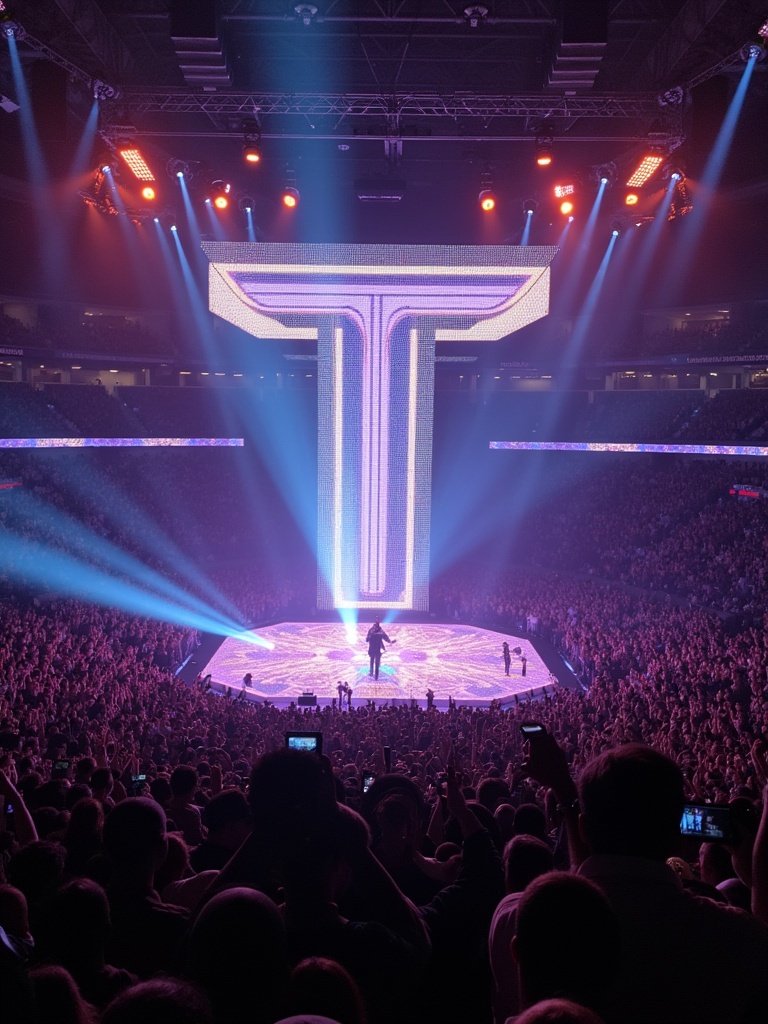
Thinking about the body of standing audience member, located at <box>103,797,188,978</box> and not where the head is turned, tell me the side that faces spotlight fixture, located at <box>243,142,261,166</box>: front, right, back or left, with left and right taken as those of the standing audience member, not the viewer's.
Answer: front

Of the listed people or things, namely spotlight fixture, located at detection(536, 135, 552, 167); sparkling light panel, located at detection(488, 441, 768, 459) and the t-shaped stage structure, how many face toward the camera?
3

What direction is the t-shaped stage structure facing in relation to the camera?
toward the camera

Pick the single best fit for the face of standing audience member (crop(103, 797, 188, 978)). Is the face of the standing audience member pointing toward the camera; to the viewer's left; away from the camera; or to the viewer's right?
away from the camera

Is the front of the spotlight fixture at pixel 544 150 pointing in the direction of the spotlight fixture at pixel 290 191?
no

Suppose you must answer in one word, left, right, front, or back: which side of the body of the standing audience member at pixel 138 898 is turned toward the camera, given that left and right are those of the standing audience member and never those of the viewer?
back

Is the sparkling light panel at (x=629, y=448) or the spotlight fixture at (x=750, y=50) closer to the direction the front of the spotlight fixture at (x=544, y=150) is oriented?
the spotlight fixture

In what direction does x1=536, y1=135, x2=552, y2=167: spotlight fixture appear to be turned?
toward the camera

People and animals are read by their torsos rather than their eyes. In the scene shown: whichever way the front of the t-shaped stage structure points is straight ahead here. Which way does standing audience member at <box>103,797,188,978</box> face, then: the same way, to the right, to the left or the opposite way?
the opposite way

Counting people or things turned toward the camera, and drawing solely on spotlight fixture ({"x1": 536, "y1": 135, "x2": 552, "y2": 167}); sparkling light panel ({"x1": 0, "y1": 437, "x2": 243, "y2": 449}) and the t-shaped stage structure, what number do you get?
3

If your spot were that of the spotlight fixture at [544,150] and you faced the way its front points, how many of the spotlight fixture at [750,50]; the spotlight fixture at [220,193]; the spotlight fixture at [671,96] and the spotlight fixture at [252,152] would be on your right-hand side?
2

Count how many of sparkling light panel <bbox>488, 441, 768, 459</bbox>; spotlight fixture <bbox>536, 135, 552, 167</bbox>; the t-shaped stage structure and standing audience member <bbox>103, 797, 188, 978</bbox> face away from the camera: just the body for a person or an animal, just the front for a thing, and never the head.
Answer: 1

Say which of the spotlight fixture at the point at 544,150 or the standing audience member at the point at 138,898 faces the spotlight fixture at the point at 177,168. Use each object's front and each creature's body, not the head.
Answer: the standing audience member

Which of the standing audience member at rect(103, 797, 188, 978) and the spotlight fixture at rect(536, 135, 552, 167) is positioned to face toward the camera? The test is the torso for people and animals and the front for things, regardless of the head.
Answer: the spotlight fixture

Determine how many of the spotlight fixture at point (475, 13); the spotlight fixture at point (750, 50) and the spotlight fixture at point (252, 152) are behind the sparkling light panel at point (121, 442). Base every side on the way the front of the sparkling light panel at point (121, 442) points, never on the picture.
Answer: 0

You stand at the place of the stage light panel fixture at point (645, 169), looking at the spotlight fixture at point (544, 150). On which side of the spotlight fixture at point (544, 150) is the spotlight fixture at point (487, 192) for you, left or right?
right

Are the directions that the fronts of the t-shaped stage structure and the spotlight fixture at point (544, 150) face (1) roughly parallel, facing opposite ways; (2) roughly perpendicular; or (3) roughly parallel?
roughly parallel

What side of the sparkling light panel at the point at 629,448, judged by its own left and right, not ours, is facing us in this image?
front

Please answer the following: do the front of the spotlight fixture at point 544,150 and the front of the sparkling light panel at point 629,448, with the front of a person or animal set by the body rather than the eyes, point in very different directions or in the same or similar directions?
same or similar directions

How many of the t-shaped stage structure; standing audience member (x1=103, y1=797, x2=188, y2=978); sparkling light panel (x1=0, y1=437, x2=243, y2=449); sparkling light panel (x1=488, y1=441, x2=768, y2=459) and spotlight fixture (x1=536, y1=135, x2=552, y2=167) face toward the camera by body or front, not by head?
4
